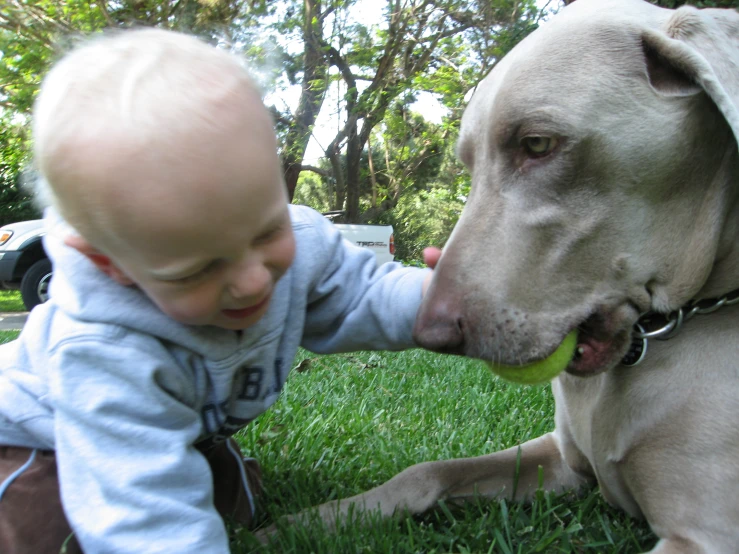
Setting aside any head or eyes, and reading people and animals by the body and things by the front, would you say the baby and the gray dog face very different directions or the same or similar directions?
very different directions

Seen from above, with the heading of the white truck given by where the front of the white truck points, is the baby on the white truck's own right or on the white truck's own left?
on the white truck's own left

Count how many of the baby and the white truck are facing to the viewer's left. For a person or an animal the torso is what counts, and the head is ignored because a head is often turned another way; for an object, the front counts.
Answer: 1

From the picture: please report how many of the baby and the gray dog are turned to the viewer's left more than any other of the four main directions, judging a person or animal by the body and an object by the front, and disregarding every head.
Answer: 1

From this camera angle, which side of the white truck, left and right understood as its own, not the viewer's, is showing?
left

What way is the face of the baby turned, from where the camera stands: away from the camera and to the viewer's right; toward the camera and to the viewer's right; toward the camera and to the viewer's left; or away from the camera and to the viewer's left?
toward the camera and to the viewer's right

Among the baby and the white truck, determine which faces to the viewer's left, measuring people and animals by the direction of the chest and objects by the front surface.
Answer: the white truck

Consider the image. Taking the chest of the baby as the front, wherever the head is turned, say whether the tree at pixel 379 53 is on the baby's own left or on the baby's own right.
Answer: on the baby's own left

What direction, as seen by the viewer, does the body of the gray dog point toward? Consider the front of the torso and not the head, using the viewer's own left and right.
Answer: facing to the left of the viewer

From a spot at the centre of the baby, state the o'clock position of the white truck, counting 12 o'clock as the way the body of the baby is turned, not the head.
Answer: The white truck is roughly at 7 o'clock from the baby.

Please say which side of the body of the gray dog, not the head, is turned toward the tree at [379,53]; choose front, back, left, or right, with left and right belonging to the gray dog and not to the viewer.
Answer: right

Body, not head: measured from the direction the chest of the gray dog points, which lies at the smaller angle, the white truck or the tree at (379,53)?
the white truck

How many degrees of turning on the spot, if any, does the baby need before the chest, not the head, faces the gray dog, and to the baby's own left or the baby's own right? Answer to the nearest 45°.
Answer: approximately 45° to the baby's own left

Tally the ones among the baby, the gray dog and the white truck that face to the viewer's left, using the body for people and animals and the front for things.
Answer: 2

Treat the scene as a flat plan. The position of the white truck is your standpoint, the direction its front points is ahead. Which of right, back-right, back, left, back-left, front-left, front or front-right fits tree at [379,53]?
back-right

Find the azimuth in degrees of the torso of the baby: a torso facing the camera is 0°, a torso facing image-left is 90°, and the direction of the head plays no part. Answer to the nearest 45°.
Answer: approximately 315°
